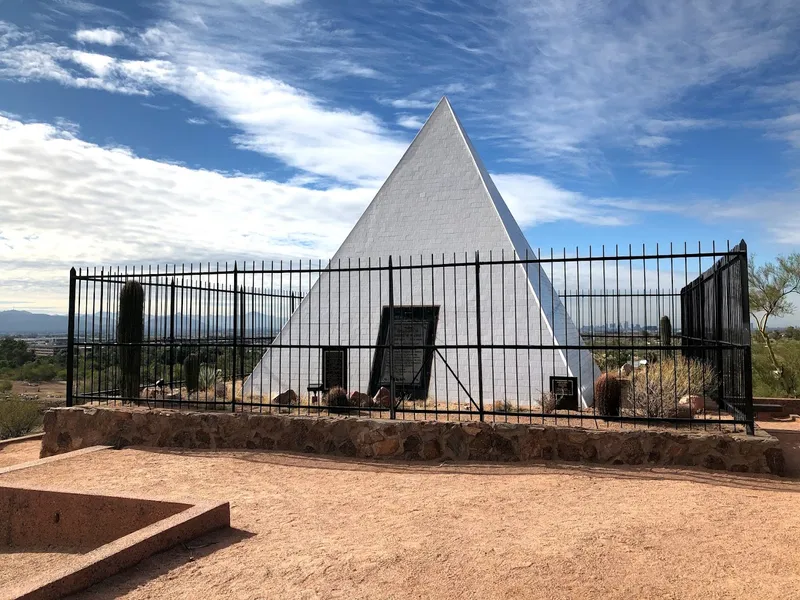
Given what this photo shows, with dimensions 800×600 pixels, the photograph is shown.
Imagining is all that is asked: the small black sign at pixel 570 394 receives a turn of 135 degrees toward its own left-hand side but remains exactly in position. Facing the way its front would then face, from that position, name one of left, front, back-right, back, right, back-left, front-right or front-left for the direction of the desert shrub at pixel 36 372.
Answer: left

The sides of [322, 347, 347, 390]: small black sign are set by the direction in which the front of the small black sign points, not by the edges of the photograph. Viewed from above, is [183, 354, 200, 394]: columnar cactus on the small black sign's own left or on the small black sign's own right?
on the small black sign's own right

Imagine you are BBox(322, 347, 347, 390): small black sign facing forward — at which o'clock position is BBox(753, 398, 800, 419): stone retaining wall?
The stone retaining wall is roughly at 9 o'clock from the small black sign.

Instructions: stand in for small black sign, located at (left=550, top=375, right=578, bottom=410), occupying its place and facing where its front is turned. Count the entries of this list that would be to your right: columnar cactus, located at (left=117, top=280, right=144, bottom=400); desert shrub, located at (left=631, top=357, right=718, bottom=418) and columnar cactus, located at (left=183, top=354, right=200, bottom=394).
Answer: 2

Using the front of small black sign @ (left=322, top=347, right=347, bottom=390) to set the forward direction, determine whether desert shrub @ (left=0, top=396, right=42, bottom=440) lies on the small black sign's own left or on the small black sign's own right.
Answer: on the small black sign's own right

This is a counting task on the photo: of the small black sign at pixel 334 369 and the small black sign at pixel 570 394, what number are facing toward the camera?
2

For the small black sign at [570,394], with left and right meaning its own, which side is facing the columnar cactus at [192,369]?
right

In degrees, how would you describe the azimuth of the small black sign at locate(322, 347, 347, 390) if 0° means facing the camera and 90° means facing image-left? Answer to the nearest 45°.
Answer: approximately 0°
